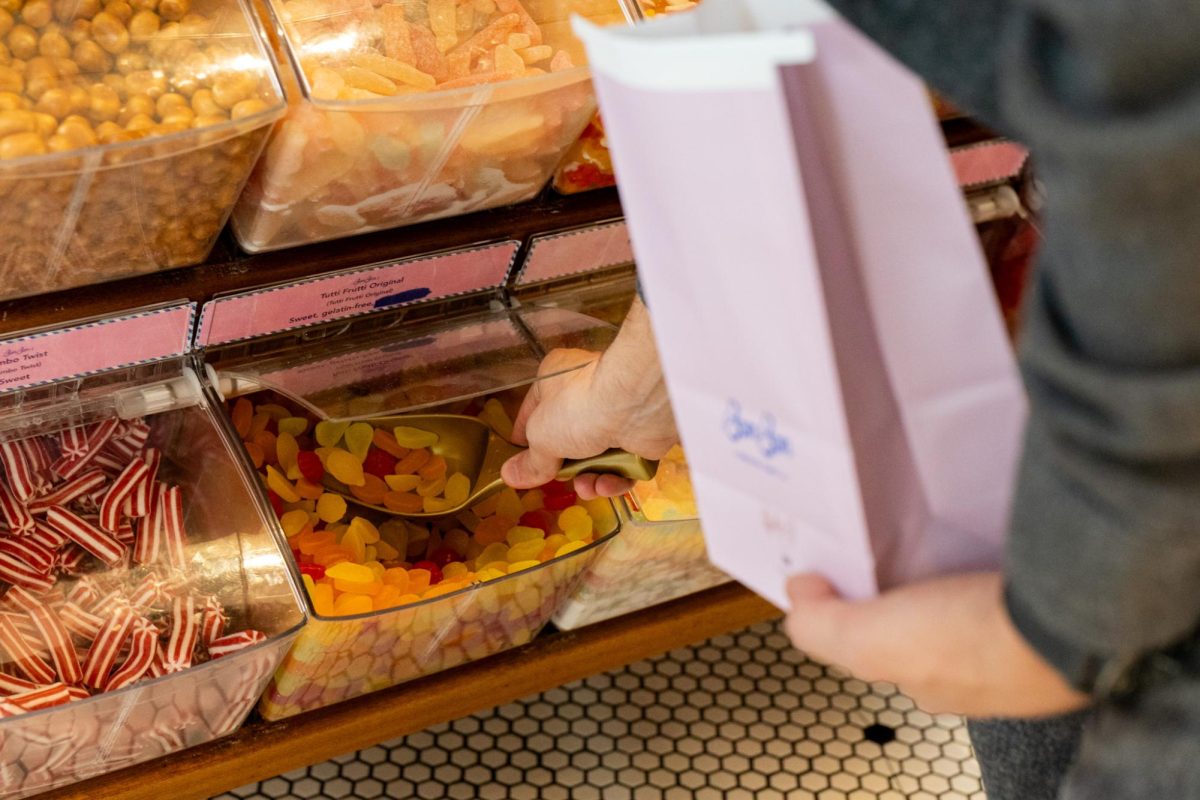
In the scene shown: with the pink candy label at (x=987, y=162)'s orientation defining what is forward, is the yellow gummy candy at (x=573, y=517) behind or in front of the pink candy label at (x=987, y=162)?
in front

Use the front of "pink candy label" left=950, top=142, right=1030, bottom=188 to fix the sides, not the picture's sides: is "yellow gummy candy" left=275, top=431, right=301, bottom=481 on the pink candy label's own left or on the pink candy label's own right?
on the pink candy label's own right

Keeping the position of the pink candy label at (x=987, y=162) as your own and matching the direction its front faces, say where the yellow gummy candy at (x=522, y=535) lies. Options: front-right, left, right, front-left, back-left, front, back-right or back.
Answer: front-right

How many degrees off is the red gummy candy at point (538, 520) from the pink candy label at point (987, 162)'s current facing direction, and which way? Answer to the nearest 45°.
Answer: approximately 45° to its right

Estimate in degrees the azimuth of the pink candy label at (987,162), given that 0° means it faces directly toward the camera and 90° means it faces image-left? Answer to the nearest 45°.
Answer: approximately 0°

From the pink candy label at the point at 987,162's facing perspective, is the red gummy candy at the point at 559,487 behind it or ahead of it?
ahead

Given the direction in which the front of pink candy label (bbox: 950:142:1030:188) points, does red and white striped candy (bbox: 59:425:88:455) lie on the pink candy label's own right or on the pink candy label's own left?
on the pink candy label's own right

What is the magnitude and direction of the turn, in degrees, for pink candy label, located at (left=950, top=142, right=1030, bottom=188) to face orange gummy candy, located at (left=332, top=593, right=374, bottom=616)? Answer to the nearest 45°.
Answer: approximately 45° to its right

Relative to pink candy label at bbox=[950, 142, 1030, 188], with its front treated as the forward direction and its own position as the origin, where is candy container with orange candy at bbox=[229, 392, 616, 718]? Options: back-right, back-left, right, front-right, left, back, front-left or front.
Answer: front-right
